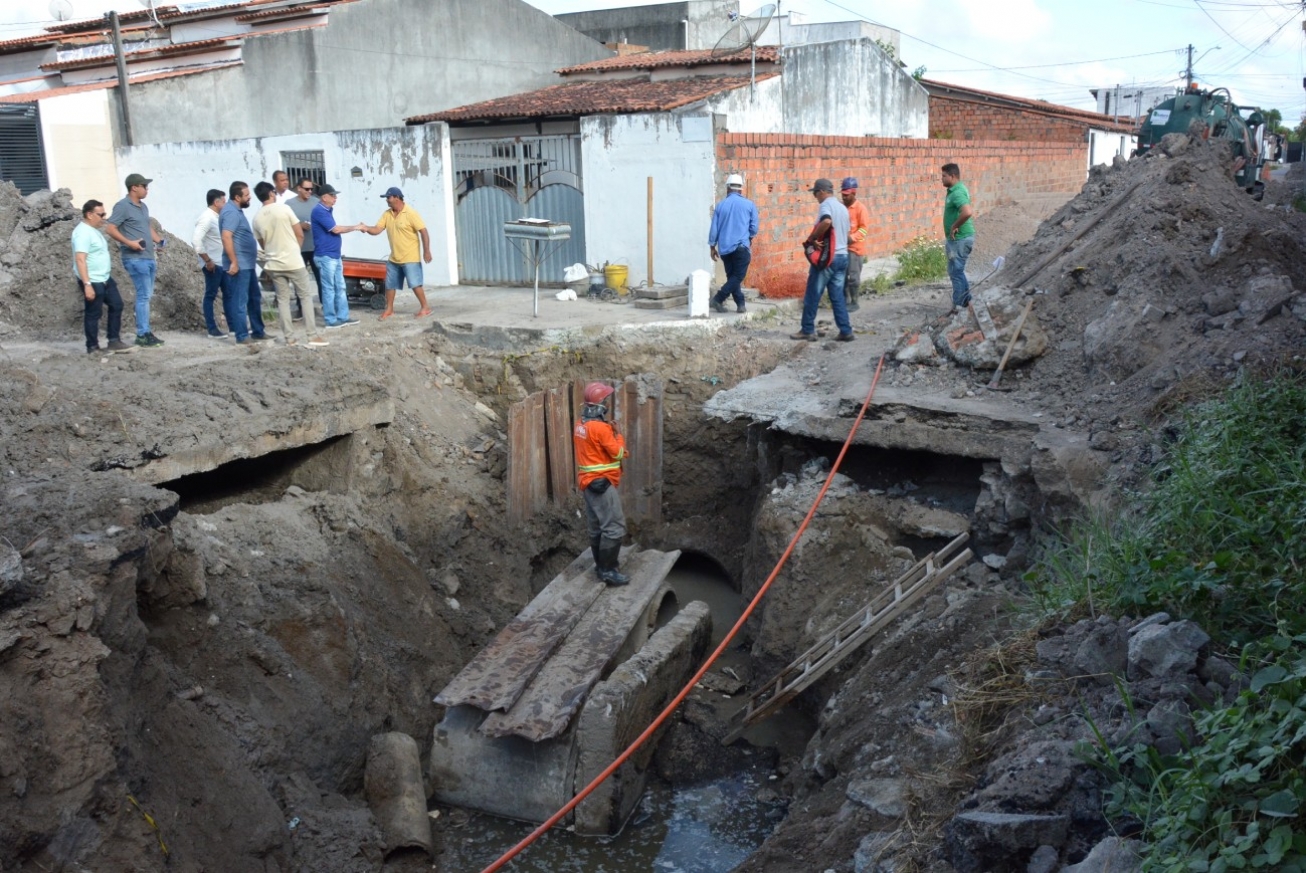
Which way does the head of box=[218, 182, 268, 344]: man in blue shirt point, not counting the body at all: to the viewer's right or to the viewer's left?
to the viewer's right

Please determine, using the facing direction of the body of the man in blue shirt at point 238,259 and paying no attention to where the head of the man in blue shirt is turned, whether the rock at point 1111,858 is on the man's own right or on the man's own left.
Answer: on the man's own right

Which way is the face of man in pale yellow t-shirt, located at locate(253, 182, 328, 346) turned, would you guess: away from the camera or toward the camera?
away from the camera

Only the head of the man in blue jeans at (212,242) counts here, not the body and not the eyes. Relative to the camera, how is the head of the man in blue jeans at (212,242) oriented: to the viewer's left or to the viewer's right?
to the viewer's right

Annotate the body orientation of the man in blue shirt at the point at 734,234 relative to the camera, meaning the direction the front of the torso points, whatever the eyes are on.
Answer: away from the camera

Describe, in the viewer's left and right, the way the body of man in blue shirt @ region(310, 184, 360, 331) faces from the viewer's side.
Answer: facing to the right of the viewer

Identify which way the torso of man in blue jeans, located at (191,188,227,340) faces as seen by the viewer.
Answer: to the viewer's right

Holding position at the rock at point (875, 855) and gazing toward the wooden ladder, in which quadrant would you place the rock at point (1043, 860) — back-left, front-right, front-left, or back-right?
back-right

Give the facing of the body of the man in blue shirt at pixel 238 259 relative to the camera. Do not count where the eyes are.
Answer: to the viewer's right

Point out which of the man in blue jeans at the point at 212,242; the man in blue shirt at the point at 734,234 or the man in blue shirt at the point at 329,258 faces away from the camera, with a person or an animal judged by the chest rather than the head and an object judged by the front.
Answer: the man in blue shirt at the point at 734,234

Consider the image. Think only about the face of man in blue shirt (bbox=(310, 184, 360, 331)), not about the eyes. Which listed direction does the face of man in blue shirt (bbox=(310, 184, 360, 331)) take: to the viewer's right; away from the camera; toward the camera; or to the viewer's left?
to the viewer's right
